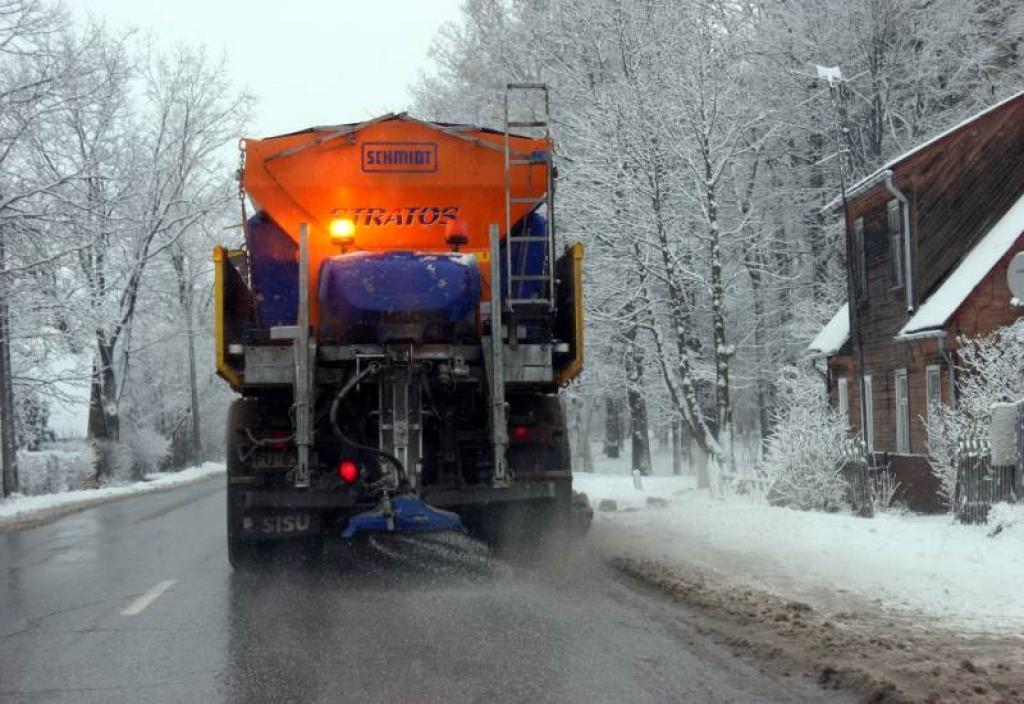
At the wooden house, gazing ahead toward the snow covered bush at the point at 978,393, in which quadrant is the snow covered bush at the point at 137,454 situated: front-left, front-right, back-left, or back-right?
back-right

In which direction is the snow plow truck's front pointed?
away from the camera

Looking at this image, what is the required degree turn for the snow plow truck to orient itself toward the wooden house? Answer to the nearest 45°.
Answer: approximately 45° to its right

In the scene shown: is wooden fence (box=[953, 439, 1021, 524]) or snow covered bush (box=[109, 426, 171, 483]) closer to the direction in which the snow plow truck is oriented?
the snow covered bush

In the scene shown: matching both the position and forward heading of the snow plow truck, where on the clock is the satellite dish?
The satellite dish is roughly at 3 o'clock from the snow plow truck.

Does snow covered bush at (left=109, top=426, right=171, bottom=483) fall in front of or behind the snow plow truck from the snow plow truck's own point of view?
in front

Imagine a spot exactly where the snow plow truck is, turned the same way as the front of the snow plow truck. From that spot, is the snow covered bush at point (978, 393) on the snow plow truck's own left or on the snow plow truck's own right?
on the snow plow truck's own right

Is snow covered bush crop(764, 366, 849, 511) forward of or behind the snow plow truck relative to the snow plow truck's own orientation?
forward

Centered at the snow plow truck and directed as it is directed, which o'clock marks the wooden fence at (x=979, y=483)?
The wooden fence is roughly at 2 o'clock from the snow plow truck.
